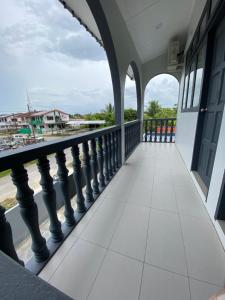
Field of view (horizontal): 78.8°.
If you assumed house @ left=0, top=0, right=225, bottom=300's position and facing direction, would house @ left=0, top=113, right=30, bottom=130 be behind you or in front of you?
in front

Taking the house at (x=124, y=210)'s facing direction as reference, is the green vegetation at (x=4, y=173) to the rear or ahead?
ahead

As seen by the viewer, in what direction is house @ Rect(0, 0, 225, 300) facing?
to the viewer's left
